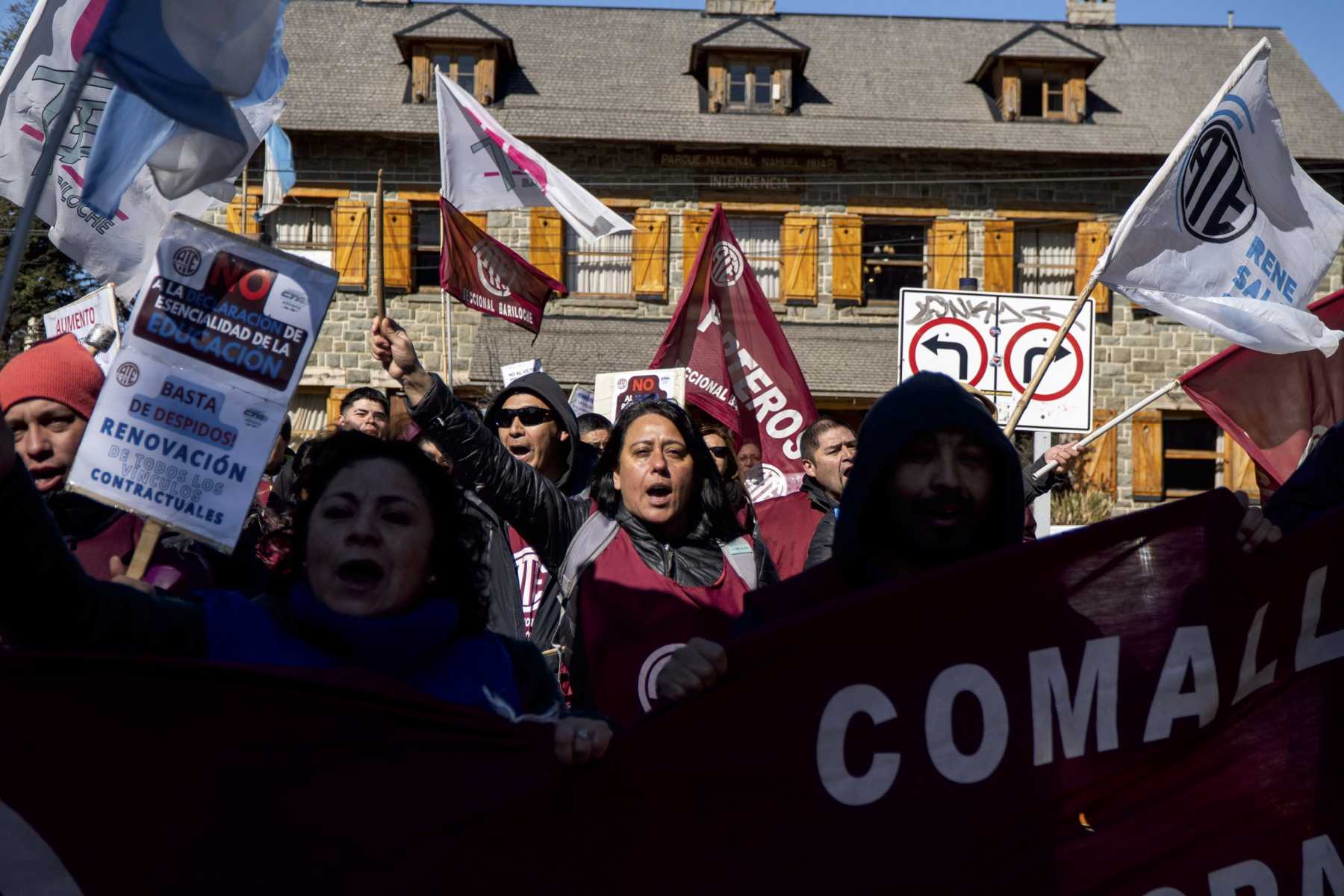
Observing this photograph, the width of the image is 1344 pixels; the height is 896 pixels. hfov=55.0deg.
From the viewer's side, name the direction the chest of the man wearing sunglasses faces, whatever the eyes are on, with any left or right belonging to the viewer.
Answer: facing the viewer and to the left of the viewer

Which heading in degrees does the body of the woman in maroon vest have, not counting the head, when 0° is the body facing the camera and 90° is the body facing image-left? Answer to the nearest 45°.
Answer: approximately 0°

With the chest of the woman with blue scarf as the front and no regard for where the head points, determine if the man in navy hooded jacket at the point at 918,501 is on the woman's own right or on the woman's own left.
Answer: on the woman's own left

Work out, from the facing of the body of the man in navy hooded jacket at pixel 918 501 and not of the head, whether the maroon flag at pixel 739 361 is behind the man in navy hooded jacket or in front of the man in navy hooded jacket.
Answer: behind

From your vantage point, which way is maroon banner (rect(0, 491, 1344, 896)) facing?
toward the camera

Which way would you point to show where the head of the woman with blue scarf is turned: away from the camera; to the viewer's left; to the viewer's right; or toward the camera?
toward the camera

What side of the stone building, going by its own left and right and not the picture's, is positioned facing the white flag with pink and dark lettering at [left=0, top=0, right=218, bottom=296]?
front

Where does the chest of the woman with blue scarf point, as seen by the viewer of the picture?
toward the camera

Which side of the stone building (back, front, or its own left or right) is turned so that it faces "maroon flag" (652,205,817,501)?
front

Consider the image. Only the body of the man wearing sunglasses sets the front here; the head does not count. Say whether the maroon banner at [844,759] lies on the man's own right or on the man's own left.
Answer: on the man's own left

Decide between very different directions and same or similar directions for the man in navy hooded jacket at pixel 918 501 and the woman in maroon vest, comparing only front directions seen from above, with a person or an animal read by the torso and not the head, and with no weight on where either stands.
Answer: same or similar directions

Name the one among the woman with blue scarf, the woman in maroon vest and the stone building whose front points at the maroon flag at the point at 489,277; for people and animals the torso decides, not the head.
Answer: the stone building

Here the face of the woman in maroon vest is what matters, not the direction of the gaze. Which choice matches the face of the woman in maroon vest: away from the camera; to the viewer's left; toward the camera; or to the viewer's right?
toward the camera

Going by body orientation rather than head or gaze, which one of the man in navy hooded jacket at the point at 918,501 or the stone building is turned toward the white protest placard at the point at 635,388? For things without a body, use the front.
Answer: the stone building

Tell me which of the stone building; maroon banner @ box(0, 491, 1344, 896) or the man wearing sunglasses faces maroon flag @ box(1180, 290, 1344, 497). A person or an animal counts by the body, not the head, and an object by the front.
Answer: the stone building

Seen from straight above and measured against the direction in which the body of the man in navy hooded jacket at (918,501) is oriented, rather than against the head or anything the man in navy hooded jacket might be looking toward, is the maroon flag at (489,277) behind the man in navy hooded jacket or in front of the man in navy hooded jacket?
behind

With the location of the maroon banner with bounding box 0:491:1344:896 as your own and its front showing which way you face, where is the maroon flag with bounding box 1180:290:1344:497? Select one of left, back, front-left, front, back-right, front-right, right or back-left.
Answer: back-left

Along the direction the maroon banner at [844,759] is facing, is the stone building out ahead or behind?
behind
